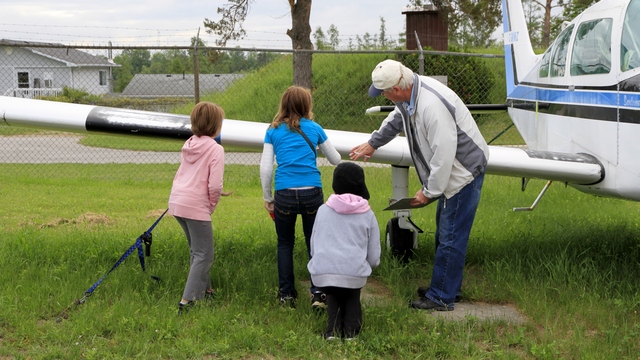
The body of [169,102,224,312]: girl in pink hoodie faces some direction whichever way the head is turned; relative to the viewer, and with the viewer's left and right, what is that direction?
facing away from the viewer and to the right of the viewer

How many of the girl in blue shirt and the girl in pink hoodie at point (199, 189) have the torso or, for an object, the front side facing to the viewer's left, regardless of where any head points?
0

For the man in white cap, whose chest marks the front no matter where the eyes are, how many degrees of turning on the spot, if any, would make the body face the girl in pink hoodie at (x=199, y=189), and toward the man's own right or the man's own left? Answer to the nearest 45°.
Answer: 0° — they already face them

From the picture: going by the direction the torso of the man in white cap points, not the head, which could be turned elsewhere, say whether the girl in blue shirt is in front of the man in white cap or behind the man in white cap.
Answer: in front

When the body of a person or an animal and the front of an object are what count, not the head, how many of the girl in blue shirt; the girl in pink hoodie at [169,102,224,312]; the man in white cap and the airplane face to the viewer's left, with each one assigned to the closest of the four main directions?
1

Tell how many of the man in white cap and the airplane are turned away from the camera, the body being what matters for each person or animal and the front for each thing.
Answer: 0

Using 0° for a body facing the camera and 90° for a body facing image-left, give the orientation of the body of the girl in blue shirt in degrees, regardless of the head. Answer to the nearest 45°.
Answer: approximately 180°

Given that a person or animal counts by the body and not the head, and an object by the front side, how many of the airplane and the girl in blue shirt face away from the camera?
1

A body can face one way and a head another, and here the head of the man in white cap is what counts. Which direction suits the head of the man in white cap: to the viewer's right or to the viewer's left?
to the viewer's left

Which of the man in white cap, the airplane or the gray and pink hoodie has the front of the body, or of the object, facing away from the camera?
the gray and pink hoodie

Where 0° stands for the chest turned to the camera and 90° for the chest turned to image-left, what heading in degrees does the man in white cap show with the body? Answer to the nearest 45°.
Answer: approximately 90°

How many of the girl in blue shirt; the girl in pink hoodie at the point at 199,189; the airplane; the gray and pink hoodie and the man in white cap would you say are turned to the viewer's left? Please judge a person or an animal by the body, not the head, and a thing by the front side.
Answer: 1

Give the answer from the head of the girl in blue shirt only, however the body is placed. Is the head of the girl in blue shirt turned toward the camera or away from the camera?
away from the camera

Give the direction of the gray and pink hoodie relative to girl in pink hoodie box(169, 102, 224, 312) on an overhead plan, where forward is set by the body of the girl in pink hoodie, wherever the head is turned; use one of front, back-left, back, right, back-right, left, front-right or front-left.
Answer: right

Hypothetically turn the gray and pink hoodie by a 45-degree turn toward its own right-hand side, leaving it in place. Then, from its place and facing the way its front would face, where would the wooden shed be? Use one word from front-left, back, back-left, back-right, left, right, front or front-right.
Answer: front-left

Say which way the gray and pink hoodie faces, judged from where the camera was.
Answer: facing away from the viewer
